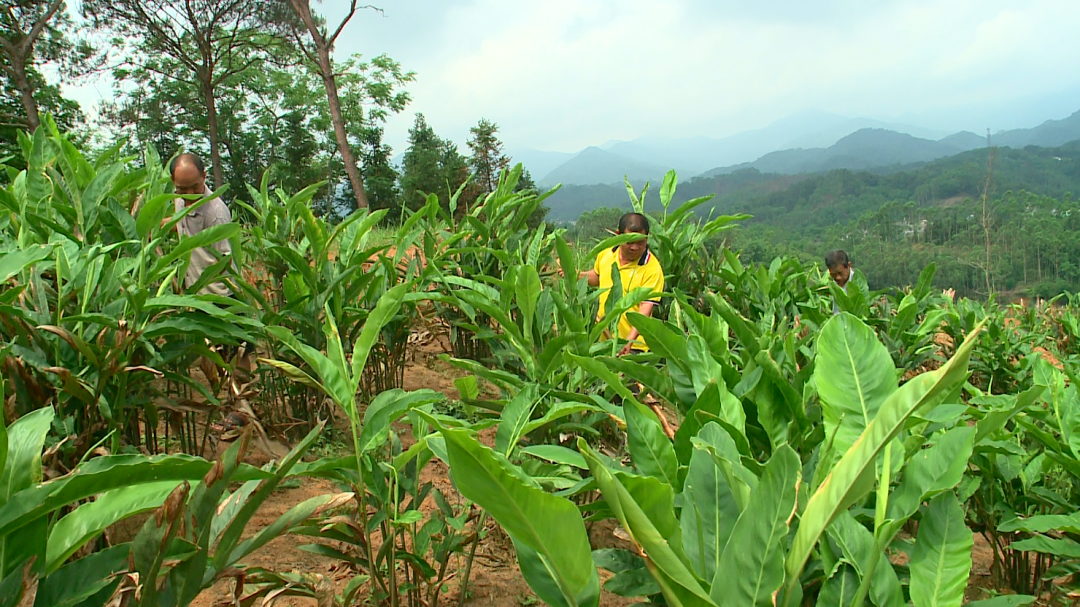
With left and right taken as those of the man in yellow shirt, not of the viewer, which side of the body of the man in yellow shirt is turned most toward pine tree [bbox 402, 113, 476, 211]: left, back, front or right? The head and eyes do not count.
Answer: back

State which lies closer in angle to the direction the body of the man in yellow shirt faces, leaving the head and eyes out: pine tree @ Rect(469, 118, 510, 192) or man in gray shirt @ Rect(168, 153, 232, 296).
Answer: the man in gray shirt

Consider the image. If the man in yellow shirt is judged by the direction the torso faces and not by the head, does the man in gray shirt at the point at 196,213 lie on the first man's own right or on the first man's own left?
on the first man's own right

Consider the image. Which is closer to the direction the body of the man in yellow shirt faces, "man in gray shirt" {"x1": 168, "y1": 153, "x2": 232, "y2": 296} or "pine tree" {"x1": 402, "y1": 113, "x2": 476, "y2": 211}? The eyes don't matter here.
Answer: the man in gray shirt

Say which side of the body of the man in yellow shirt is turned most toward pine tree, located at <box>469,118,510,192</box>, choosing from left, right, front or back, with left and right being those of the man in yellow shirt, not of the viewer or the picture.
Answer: back

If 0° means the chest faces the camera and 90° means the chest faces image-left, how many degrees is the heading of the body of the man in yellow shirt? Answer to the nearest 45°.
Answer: approximately 0°

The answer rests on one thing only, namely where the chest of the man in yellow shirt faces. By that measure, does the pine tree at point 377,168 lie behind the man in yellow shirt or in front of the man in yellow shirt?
behind
